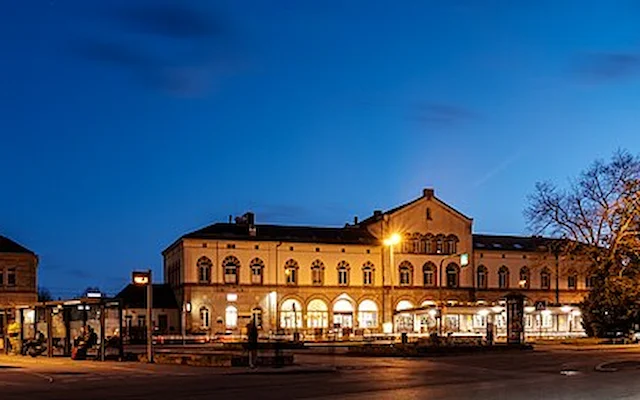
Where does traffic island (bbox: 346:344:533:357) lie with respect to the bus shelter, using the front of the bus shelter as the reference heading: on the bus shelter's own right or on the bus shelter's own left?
on the bus shelter's own left

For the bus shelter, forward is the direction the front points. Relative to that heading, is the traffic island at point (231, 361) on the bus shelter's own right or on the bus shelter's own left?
on the bus shelter's own left

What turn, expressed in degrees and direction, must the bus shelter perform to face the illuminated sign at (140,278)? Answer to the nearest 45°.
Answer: approximately 45° to its left

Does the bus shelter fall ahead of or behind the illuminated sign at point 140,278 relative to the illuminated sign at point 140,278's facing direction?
behind

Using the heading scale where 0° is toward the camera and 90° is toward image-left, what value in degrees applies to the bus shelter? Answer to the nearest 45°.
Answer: approximately 45°

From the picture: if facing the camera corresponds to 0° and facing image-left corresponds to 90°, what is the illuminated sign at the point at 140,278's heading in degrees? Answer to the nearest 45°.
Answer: approximately 0°
